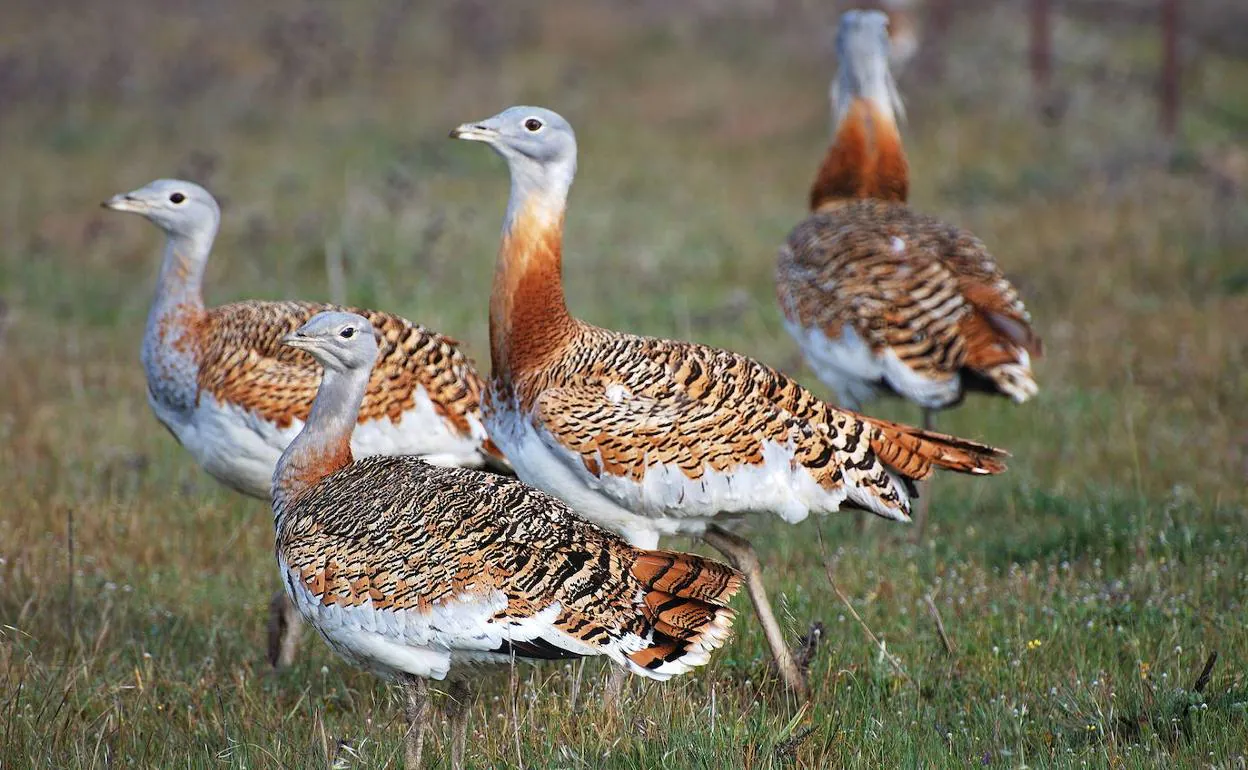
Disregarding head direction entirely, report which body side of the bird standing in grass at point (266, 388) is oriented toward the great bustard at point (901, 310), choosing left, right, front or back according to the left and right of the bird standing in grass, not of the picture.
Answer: back

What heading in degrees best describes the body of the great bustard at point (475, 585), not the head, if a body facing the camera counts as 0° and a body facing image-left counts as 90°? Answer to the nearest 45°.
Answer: approximately 90°

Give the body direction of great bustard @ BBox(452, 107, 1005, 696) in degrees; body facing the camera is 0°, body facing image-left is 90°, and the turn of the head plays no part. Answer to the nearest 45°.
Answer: approximately 90°

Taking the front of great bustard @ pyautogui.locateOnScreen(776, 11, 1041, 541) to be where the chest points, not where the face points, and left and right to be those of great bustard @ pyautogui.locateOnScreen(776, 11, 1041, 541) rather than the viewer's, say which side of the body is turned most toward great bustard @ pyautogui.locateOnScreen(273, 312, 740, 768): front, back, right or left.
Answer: left

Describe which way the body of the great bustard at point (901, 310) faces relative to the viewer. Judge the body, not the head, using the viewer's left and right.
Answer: facing away from the viewer and to the left of the viewer

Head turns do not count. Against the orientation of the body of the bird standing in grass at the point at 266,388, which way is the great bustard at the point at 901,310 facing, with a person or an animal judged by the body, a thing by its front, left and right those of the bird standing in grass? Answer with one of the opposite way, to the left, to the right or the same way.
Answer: to the right

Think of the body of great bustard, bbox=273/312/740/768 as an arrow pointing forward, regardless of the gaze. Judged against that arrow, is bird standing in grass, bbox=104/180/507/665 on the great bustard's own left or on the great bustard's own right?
on the great bustard's own right

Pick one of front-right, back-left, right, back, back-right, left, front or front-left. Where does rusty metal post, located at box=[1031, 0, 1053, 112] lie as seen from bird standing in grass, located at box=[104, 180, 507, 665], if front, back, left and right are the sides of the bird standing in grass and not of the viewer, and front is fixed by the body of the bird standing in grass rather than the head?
back-right

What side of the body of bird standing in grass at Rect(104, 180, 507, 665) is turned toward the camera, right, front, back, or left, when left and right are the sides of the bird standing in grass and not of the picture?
left

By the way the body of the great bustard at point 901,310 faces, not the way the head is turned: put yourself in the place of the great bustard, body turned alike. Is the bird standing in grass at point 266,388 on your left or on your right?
on your left
